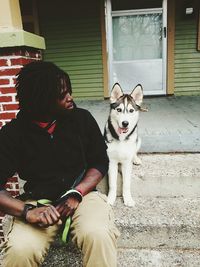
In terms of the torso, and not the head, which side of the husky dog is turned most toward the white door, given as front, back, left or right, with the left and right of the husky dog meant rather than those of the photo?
back

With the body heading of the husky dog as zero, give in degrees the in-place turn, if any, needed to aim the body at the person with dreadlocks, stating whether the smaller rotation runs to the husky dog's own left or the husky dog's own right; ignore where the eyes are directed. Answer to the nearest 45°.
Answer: approximately 45° to the husky dog's own right

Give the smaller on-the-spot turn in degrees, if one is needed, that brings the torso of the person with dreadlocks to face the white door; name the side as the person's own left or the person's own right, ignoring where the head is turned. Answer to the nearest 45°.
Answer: approximately 180°

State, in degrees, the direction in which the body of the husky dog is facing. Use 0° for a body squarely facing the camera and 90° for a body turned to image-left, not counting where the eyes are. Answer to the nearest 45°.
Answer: approximately 0°

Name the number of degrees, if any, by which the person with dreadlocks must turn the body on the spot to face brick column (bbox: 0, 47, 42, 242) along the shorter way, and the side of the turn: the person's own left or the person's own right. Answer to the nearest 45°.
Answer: approximately 180°

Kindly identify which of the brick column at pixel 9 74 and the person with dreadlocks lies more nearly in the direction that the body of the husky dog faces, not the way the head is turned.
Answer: the person with dreadlocks

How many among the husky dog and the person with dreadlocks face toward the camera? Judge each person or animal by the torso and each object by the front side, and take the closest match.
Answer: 2

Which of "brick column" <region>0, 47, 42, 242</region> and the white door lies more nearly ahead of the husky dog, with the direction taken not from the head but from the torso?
the brick column

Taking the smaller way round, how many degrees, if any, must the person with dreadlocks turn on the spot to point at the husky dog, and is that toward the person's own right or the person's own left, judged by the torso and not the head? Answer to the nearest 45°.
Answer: approximately 135° to the person's own left

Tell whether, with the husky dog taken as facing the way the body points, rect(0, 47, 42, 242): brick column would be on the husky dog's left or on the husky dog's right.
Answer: on the husky dog's right

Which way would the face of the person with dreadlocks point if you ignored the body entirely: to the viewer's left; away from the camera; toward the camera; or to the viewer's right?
to the viewer's right
